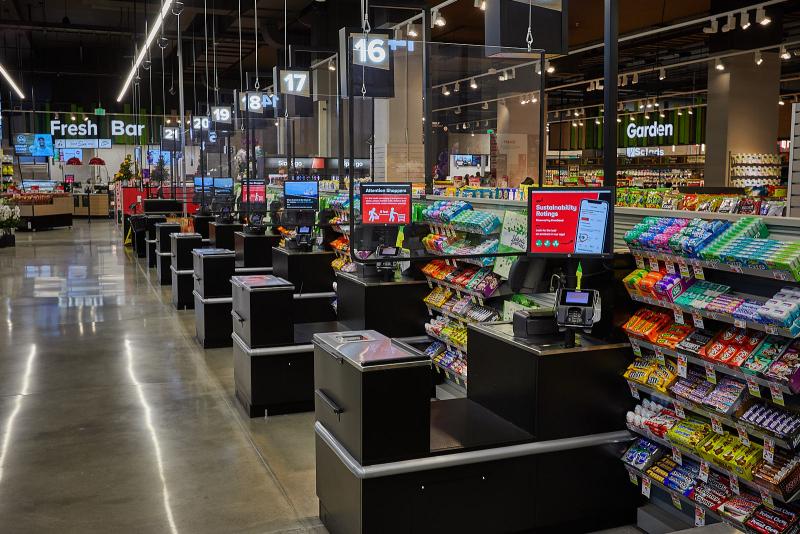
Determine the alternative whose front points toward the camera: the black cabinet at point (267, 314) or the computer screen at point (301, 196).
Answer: the computer screen

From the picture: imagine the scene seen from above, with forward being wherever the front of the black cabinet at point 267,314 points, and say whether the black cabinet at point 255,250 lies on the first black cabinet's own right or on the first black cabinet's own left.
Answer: on the first black cabinet's own right

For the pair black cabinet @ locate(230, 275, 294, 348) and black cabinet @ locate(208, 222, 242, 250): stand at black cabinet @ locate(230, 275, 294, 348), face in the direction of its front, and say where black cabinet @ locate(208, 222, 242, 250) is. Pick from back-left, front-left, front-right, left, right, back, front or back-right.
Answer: right

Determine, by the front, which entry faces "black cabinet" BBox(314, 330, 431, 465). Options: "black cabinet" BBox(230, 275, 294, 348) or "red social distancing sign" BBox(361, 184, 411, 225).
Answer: the red social distancing sign

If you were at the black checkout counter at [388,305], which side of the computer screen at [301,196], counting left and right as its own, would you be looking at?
front

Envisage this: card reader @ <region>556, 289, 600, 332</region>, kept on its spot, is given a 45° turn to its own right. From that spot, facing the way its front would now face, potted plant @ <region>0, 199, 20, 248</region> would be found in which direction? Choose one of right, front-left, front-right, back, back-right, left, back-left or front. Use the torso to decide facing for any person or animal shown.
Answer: right

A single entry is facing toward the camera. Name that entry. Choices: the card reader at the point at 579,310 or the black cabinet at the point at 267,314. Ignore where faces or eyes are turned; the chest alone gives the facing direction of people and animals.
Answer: the card reader

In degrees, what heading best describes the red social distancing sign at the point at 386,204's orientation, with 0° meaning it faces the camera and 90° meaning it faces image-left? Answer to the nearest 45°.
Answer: approximately 0°
